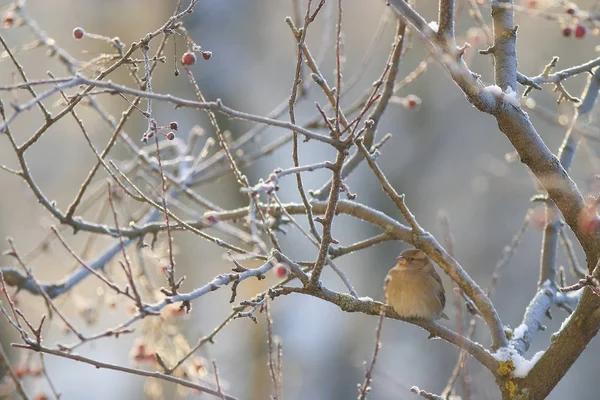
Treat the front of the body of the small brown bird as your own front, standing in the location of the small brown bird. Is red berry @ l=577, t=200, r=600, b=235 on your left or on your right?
on your left

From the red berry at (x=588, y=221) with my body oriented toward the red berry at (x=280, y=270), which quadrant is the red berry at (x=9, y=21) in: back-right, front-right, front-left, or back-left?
front-right
